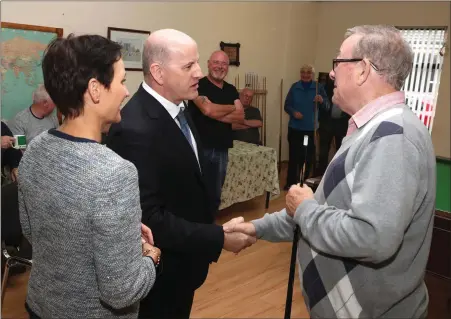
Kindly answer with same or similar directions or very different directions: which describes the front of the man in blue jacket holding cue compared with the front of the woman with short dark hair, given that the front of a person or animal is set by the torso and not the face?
very different directions

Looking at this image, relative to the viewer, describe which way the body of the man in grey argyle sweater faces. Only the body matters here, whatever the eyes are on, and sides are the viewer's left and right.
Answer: facing to the left of the viewer

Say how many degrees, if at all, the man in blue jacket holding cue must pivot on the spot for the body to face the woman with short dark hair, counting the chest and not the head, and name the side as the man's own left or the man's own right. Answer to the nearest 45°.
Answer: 0° — they already face them

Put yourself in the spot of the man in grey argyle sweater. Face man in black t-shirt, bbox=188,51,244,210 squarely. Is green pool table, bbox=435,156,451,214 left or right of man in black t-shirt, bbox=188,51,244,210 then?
right

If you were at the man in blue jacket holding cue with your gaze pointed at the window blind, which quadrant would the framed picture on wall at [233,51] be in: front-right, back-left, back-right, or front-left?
back-left

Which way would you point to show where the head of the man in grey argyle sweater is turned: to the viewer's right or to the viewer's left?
to the viewer's left

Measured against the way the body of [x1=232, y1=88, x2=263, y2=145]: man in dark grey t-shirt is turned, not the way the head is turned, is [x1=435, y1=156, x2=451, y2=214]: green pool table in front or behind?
in front

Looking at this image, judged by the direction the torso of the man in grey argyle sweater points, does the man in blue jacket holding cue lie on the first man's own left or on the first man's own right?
on the first man's own right

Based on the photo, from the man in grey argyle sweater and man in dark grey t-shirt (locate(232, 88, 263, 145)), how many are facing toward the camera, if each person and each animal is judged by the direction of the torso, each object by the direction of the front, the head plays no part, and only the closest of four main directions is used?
1

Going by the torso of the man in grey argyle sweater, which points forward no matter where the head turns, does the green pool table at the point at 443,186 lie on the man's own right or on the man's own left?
on the man's own right

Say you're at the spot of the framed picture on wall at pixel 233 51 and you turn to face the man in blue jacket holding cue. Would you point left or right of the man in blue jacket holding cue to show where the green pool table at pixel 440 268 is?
right
